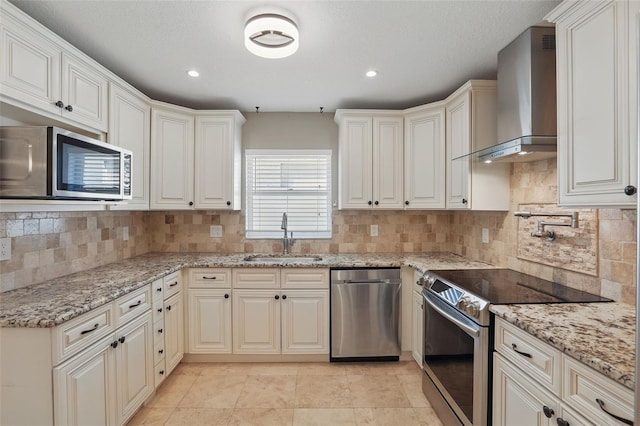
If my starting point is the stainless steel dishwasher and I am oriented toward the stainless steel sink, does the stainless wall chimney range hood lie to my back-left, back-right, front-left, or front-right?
back-left

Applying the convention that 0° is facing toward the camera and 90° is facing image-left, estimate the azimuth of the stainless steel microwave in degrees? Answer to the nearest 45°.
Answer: approximately 315°

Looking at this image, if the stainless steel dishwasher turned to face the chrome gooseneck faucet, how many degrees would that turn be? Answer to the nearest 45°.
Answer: approximately 135° to its right

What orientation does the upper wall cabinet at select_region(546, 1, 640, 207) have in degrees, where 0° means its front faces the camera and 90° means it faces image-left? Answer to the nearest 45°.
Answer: approximately 45°

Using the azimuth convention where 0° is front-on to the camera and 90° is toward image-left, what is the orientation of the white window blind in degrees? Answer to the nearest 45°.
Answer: approximately 0°

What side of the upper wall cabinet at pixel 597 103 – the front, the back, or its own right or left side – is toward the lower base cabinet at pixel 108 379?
front

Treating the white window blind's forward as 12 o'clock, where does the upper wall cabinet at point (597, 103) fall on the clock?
The upper wall cabinet is roughly at 11 o'clock from the white window blind.

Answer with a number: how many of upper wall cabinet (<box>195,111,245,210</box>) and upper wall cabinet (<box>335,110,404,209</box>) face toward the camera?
2

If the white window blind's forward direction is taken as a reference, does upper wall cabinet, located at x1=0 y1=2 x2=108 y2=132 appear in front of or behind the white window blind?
in front

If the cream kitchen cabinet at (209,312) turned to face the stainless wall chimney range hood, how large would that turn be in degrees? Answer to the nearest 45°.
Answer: approximately 45° to its left
